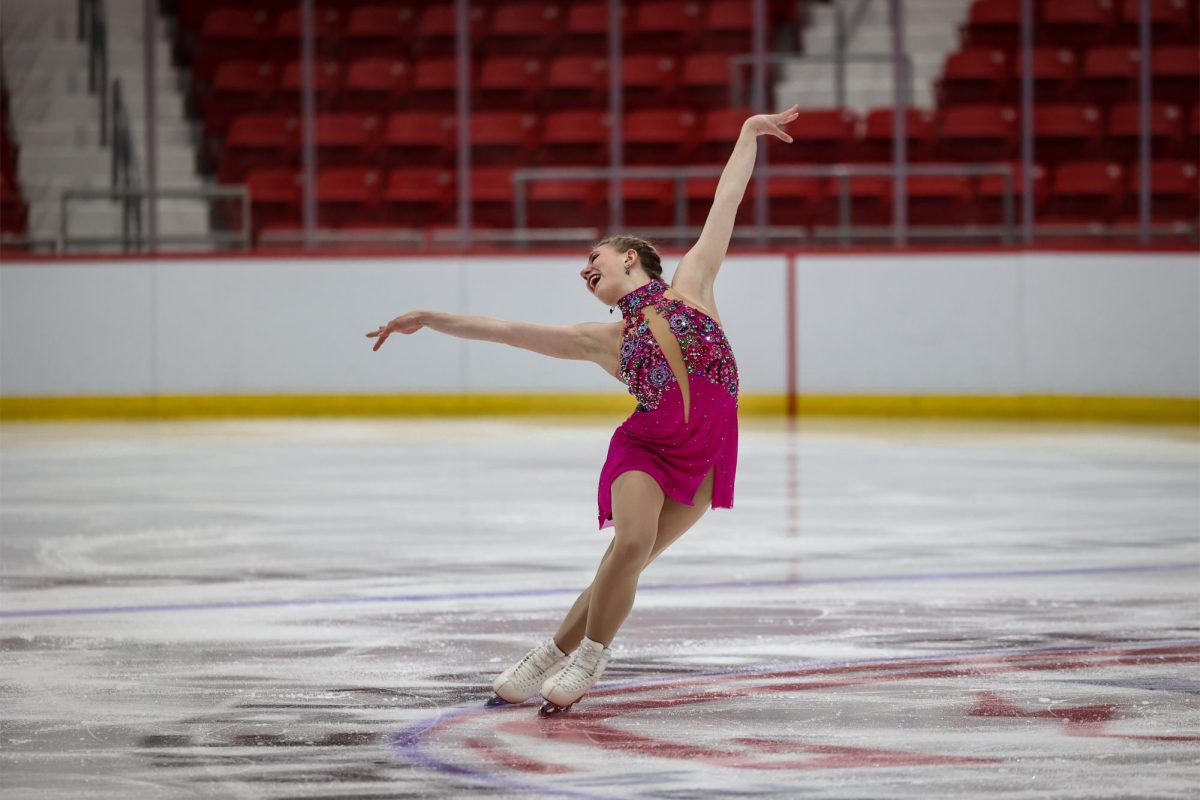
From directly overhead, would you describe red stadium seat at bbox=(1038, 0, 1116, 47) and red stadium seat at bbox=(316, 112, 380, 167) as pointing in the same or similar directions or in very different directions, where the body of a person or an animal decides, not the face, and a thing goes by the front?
same or similar directions

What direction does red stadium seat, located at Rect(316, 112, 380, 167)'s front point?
toward the camera

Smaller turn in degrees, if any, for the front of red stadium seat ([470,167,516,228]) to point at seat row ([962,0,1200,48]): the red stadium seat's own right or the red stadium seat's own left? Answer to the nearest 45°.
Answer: approximately 90° to the red stadium seat's own left

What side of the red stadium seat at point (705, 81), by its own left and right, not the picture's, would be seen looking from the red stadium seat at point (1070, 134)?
left

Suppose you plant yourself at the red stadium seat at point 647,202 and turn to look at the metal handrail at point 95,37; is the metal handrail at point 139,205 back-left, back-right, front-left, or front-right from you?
front-left

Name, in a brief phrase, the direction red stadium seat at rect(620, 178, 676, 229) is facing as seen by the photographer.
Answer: facing the viewer

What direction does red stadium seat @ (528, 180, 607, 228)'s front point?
toward the camera

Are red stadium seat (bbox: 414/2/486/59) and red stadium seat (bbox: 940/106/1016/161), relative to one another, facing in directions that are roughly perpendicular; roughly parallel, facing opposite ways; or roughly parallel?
roughly parallel

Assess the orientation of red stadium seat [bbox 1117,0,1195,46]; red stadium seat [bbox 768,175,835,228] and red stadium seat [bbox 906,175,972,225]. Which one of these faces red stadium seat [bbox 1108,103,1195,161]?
red stadium seat [bbox 1117,0,1195,46]

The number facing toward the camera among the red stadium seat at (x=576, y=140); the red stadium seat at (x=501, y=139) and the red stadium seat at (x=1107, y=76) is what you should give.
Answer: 3

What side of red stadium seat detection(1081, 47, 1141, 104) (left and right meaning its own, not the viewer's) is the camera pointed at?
front

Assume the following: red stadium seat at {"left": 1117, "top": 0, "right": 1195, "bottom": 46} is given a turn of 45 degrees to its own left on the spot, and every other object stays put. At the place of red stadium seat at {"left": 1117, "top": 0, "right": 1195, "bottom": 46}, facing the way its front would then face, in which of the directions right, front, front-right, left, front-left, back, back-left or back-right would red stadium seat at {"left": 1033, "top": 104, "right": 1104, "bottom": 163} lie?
right

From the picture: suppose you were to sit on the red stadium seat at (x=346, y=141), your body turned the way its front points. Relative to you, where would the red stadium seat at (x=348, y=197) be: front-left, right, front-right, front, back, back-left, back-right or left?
front

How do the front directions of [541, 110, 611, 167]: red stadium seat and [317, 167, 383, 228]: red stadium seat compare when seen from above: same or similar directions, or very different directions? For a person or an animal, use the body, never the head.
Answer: same or similar directions

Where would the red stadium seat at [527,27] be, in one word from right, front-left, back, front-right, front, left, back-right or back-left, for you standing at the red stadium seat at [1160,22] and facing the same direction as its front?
right

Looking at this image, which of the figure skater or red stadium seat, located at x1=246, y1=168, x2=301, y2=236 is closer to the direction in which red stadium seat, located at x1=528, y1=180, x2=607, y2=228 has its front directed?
the figure skater

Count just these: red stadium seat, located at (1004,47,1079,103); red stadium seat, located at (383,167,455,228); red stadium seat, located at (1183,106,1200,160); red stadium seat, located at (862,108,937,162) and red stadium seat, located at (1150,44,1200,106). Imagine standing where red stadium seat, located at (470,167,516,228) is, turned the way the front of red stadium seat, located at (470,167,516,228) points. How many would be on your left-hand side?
4

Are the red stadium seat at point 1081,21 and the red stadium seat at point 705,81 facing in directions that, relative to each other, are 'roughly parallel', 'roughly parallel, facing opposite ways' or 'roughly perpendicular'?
roughly parallel
